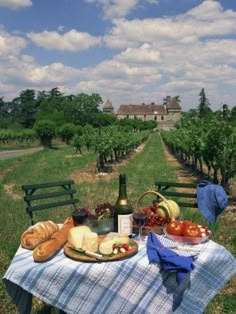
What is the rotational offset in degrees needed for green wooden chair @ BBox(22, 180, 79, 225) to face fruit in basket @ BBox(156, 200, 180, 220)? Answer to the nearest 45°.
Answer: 0° — it already faces it

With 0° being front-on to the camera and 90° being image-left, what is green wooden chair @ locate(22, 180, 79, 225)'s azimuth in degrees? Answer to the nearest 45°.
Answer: approximately 315°

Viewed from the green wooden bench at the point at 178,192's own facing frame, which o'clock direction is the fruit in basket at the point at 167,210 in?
The fruit in basket is roughly at 12 o'clock from the green wooden bench.

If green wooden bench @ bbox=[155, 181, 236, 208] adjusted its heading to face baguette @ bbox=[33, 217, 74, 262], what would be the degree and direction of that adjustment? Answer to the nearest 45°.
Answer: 0° — it already faces it

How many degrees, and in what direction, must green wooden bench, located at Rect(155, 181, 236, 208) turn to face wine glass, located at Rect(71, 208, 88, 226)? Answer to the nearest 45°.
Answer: approximately 45° to its right

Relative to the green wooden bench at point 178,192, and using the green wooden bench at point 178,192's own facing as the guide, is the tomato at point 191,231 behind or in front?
in front

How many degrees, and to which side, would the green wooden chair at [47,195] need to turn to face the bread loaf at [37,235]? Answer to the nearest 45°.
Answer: approximately 45° to its right
